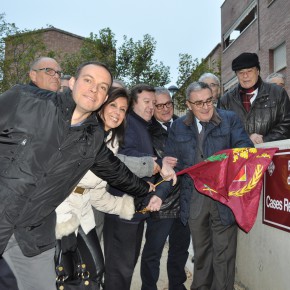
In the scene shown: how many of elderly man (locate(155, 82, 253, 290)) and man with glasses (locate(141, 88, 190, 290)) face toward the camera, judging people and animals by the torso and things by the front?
2

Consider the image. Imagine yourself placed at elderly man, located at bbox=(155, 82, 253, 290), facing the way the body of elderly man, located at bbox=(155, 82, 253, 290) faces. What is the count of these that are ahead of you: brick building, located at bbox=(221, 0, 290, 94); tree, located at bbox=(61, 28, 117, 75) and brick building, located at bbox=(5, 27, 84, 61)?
0

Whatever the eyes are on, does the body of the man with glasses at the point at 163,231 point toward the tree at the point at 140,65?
no

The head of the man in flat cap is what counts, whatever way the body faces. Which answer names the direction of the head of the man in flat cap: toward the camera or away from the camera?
toward the camera

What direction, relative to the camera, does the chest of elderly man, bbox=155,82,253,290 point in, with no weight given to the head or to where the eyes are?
toward the camera

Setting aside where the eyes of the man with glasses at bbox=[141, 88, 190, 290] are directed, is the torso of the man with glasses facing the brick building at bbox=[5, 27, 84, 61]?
no

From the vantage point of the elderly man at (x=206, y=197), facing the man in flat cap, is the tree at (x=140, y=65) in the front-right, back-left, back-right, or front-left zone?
front-left

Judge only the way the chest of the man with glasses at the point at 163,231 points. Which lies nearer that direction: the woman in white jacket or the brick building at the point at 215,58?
the woman in white jacket

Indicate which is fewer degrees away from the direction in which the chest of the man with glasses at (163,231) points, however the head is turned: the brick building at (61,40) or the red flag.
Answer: the red flag

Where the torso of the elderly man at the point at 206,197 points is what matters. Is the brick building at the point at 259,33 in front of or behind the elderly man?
behind

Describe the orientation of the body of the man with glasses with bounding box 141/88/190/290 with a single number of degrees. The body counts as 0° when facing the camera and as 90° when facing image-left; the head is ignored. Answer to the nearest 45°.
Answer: approximately 0°

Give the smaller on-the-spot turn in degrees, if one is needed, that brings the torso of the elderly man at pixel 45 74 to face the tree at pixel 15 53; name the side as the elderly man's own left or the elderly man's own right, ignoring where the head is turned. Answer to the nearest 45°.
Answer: approximately 135° to the elderly man's own left

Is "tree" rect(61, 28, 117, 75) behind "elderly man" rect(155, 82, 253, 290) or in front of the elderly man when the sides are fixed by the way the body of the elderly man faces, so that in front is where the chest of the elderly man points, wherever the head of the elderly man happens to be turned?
behind
